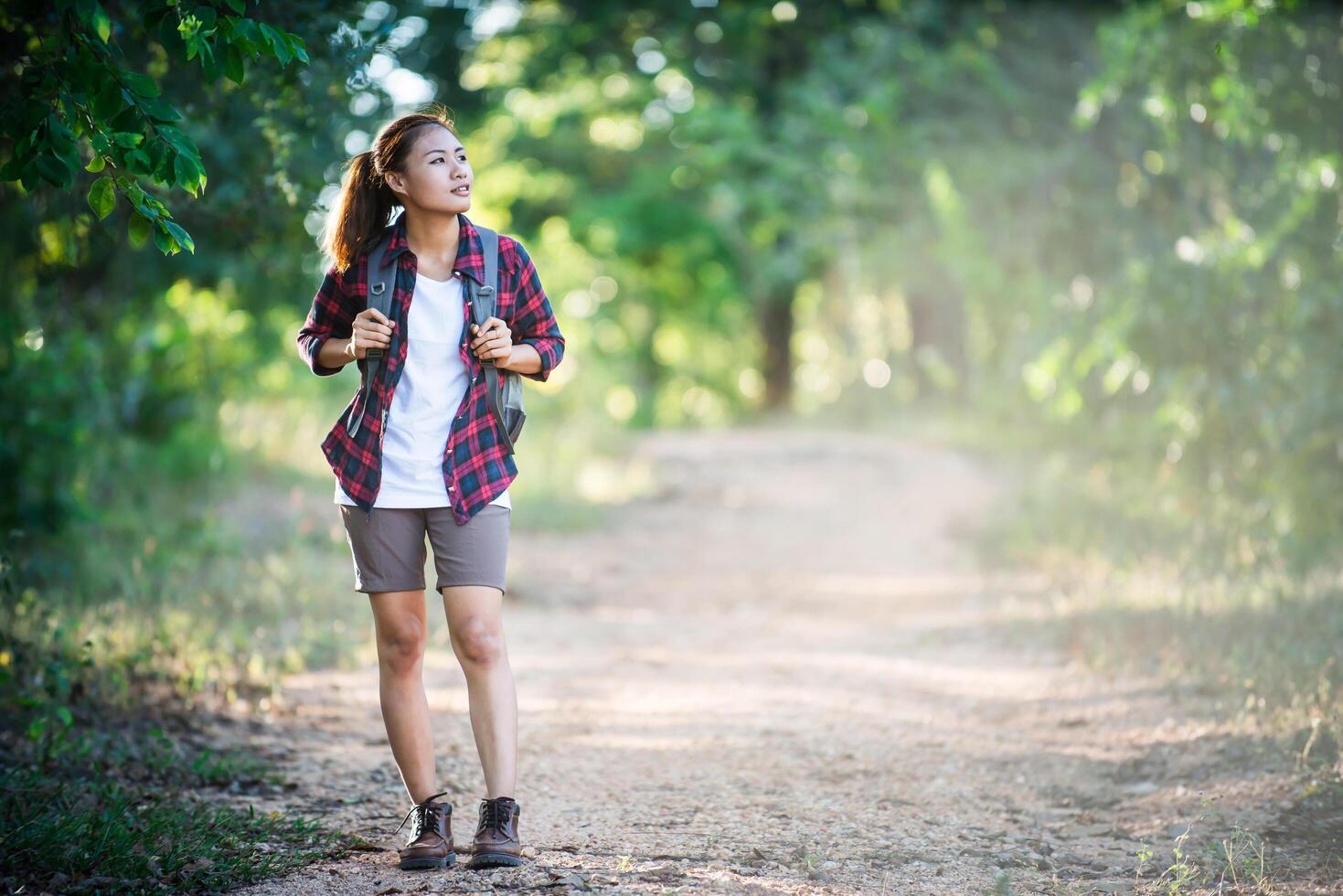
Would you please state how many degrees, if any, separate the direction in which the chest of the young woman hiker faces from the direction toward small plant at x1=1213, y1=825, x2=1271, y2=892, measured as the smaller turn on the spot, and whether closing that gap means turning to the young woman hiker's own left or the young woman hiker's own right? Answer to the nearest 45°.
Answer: approximately 90° to the young woman hiker's own left

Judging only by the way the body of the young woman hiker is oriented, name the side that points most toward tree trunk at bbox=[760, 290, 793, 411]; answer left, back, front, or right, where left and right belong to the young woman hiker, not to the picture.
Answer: back

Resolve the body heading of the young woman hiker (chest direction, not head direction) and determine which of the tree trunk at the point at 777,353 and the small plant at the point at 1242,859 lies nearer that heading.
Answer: the small plant

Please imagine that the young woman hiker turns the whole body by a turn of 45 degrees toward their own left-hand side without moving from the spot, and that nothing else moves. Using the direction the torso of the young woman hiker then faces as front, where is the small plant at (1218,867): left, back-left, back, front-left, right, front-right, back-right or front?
front-left

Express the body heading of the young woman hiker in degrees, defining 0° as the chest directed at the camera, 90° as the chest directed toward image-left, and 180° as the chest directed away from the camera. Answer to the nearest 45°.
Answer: approximately 0°
